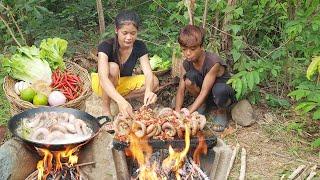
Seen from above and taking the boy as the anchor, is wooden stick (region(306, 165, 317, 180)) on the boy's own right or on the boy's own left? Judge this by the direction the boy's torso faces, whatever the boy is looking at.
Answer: on the boy's own left

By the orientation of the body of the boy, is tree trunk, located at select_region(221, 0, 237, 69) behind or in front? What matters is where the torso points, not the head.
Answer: behind

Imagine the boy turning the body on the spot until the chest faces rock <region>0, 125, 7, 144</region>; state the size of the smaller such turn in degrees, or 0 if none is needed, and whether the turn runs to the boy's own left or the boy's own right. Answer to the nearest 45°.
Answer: approximately 45° to the boy's own right

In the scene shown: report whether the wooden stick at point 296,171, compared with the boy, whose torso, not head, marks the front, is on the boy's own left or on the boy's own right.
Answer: on the boy's own left

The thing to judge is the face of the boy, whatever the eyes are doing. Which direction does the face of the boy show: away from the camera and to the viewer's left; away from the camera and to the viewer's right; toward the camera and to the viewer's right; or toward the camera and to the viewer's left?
toward the camera and to the viewer's left

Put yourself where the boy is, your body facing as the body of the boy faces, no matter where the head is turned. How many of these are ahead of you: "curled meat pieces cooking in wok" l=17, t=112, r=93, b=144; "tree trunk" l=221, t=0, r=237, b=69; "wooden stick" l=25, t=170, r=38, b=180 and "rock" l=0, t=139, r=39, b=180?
3

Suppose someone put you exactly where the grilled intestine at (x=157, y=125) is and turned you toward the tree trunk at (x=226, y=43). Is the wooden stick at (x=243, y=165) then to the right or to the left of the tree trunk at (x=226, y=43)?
right

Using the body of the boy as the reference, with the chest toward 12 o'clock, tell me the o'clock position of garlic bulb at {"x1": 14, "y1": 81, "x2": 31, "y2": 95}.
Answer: The garlic bulb is roughly at 1 o'clock from the boy.

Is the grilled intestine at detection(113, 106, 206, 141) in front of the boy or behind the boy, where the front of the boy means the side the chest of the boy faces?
in front

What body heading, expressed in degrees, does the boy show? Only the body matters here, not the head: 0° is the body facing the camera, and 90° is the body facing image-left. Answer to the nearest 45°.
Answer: approximately 45°

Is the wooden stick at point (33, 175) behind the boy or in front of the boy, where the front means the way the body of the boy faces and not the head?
in front

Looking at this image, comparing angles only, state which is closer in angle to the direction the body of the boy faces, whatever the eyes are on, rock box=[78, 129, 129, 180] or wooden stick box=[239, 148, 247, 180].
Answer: the rock

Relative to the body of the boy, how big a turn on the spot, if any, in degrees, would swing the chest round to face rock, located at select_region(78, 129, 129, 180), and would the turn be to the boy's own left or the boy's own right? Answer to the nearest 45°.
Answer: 0° — they already face it
